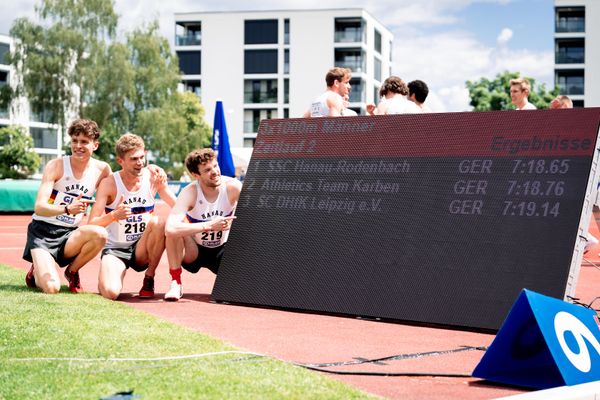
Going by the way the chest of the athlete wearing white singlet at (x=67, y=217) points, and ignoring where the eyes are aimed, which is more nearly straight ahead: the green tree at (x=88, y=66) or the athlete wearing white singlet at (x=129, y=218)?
the athlete wearing white singlet

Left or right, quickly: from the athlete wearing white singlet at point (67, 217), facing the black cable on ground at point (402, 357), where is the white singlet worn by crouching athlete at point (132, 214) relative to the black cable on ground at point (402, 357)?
left

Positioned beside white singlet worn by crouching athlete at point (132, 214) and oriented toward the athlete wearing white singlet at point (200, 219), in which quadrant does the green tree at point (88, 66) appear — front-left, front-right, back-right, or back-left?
back-left

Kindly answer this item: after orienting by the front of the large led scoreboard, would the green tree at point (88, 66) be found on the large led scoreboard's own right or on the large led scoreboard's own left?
on the large led scoreboard's own right

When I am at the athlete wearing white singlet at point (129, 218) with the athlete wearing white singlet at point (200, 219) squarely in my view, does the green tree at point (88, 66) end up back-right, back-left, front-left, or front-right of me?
back-left

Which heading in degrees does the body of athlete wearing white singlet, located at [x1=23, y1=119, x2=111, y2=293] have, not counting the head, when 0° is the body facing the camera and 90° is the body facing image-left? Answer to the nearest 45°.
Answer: approximately 315°

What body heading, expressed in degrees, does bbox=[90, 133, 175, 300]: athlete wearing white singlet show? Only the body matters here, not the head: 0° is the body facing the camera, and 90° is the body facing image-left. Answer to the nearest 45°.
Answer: approximately 315°

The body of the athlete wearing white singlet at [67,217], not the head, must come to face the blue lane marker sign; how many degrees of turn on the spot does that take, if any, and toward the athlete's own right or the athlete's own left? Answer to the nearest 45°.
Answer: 0° — they already face it

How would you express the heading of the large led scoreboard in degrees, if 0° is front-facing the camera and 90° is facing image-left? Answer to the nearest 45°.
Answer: approximately 45°

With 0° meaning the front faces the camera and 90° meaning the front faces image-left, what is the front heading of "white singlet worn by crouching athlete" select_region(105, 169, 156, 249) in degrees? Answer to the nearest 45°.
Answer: approximately 315°
